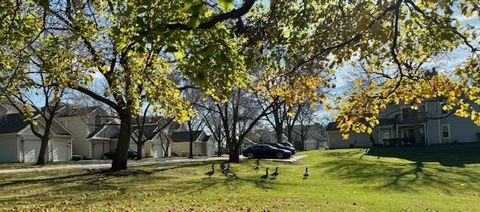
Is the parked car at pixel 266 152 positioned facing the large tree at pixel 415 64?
no
